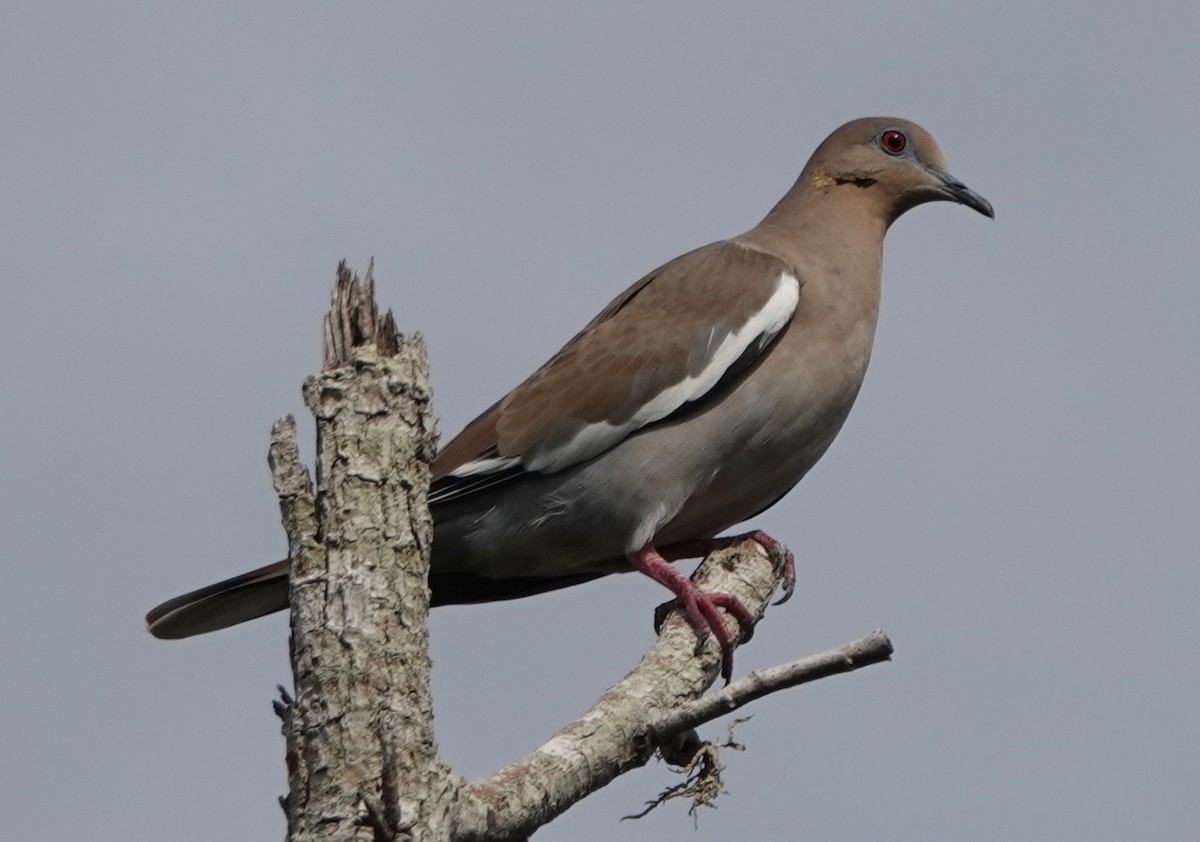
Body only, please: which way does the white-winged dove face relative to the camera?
to the viewer's right
